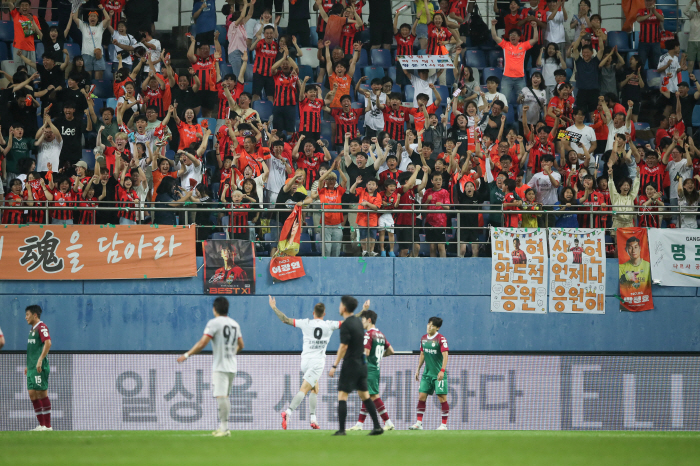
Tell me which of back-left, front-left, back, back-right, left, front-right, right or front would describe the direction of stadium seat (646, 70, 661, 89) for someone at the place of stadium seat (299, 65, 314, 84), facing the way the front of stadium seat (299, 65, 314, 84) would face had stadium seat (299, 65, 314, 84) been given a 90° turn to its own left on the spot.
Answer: front

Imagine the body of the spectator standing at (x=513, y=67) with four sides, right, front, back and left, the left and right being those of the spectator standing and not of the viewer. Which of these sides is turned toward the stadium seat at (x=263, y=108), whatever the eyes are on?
right

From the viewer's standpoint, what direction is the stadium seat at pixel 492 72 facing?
toward the camera

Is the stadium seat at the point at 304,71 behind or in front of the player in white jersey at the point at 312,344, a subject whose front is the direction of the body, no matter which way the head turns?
in front

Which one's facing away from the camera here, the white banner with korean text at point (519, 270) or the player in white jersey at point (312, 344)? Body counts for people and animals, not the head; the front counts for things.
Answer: the player in white jersey

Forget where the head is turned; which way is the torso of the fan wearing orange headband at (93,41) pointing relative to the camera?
toward the camera

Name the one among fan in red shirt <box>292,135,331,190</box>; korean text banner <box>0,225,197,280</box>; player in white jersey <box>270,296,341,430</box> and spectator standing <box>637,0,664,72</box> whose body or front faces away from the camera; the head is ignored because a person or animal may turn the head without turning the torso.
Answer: the player in white jersey

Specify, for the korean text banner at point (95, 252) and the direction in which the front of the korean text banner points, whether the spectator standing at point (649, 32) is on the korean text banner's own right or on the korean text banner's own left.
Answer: on the korean text banner's own left

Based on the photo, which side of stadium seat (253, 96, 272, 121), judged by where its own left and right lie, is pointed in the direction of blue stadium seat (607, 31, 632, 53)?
left

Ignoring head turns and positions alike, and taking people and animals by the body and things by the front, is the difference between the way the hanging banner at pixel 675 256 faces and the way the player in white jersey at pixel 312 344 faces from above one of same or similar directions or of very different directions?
very different directions

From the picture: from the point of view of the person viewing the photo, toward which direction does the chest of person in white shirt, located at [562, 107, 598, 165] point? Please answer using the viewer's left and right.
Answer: facing the viewer

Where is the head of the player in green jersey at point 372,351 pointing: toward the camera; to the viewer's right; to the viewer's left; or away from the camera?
to the viewer's left

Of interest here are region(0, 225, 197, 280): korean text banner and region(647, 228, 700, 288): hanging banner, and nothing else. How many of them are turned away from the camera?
0

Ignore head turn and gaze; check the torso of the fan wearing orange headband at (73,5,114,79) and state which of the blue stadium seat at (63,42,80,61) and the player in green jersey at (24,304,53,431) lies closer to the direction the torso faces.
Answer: the player in green jersey

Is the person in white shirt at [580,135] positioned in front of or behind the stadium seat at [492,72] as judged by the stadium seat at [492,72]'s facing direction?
in front

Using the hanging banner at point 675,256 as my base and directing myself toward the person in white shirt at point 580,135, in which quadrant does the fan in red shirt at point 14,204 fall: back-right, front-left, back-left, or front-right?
front-left
